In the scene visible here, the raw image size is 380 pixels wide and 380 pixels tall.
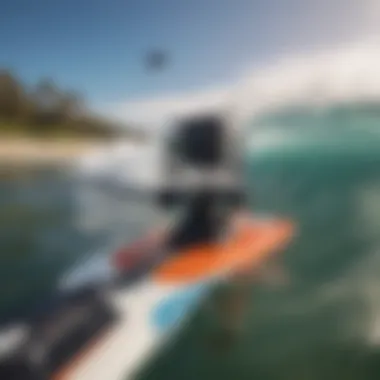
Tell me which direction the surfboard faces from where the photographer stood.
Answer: facing away from the viewer and to the right of the viewer
